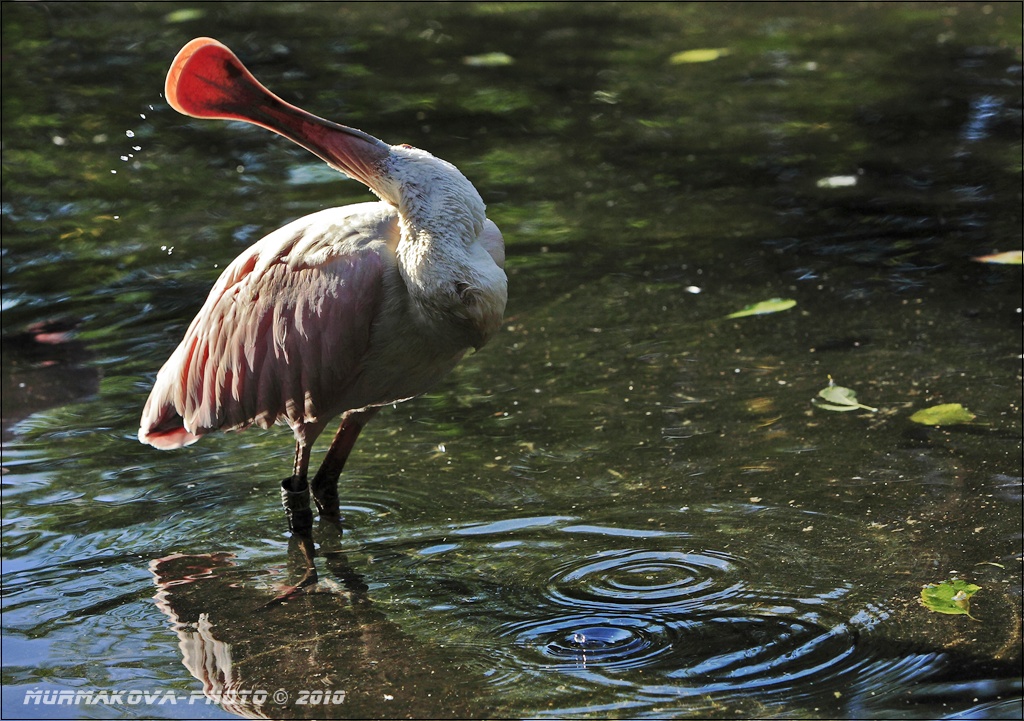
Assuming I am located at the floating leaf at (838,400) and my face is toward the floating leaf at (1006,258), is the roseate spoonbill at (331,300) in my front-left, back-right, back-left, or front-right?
back-left

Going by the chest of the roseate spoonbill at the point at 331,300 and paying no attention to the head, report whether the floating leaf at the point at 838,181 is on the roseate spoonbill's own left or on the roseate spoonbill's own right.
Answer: on the roseate spoonbill's own left

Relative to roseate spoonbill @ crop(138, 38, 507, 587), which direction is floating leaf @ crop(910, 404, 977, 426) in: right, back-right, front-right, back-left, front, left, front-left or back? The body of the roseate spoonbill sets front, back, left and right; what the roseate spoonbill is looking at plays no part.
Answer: front

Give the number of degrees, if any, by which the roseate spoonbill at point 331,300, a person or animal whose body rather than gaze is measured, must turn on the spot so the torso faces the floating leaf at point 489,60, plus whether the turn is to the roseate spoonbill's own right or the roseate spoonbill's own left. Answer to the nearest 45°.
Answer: approximately 90° to the roseate spoonbill's own left

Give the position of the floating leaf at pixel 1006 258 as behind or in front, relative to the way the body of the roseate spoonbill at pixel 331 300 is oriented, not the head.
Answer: in front

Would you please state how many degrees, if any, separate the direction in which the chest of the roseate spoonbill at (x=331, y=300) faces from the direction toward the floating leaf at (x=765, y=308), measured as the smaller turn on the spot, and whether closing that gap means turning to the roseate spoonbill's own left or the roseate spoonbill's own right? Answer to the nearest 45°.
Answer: approximately 45° to the roseate spoonbill's own left

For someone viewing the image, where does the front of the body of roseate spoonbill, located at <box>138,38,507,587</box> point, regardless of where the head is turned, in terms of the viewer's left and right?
facing to the right of the viewer

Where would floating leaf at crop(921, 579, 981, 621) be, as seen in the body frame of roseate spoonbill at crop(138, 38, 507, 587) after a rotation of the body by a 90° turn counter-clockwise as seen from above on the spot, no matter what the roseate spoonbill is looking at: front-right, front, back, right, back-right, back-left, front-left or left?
back-right

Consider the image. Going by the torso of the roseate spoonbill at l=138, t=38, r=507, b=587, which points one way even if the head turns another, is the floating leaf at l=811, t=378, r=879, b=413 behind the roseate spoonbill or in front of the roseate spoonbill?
in front

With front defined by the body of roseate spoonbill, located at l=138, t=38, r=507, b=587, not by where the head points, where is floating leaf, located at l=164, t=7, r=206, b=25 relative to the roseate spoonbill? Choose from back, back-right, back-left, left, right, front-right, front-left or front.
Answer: left
